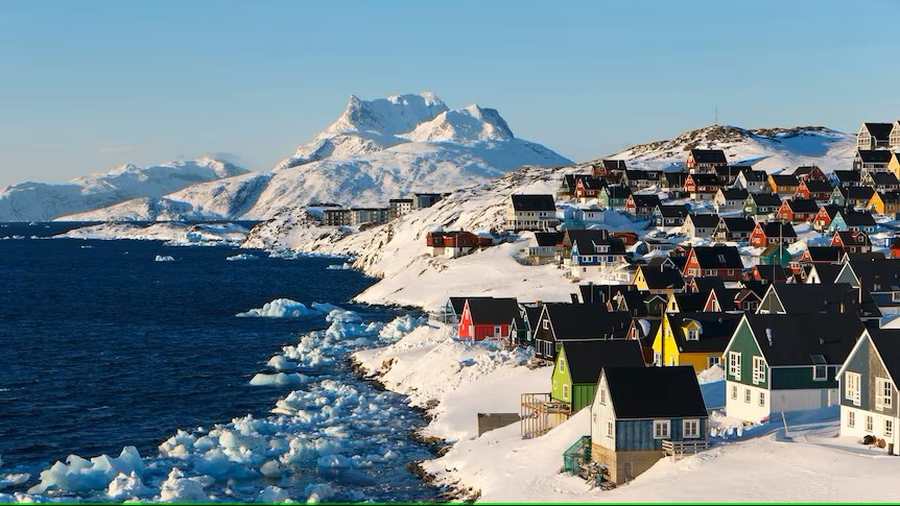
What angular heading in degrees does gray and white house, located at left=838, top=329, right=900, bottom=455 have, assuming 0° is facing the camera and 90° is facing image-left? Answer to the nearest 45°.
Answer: approximately 45°

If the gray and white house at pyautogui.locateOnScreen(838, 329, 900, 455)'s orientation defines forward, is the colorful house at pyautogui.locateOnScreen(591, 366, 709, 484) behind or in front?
in front
